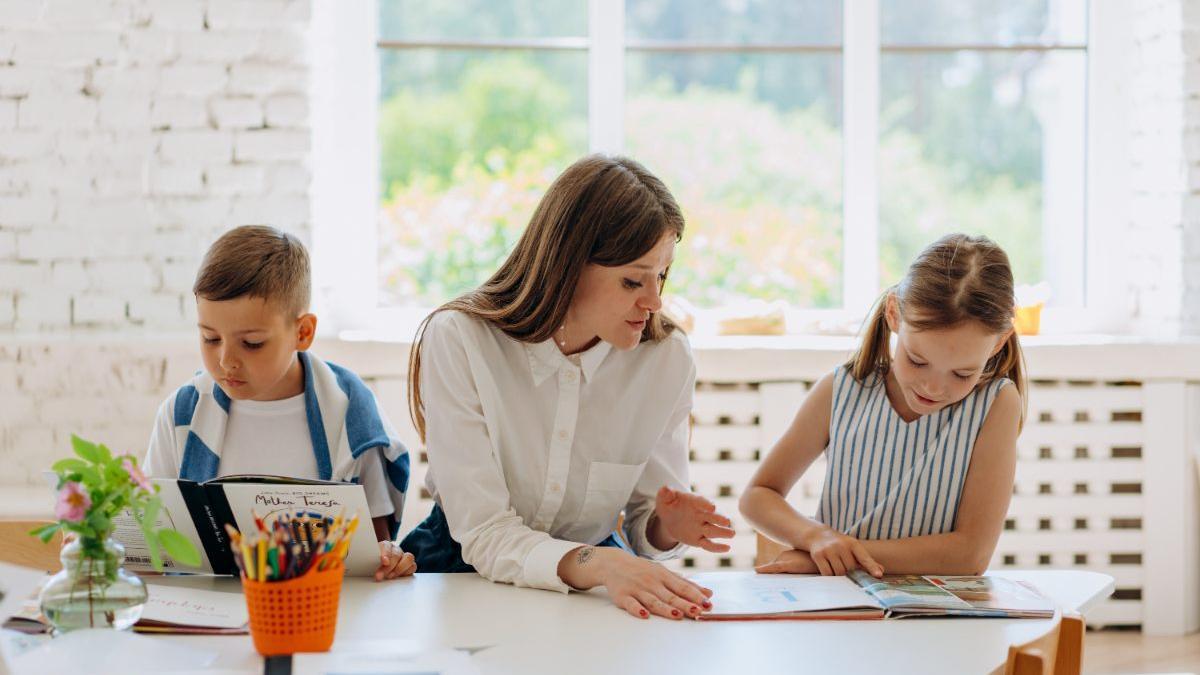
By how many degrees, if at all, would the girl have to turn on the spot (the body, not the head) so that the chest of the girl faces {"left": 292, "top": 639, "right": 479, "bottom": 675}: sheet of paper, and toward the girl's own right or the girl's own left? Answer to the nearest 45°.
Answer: approximately 45° to the girl's own right

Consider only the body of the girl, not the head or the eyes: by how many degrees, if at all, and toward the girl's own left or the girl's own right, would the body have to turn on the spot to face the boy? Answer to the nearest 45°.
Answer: approximately 90° to the girl's own right

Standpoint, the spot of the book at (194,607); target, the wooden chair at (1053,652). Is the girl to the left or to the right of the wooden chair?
left

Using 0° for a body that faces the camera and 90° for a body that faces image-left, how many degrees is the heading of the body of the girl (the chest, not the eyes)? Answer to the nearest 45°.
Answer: approximately 0°

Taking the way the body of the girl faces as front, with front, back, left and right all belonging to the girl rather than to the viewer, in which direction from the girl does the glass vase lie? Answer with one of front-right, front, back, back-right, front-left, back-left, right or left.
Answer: front-right

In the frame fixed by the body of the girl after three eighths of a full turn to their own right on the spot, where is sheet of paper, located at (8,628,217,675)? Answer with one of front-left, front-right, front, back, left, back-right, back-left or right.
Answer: left

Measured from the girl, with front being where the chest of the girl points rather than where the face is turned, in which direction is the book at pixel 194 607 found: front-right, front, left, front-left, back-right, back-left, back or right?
front-right
